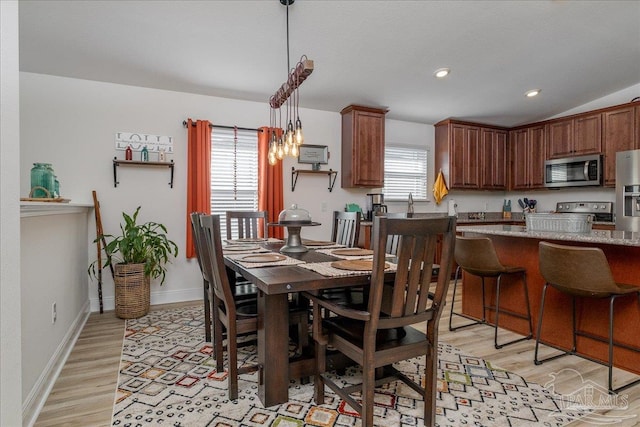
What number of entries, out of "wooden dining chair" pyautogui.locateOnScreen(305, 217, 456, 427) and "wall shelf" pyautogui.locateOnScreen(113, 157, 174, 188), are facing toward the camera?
1

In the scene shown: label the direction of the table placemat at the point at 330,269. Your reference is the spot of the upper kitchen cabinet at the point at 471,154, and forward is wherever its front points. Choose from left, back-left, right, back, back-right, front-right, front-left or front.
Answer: front-right

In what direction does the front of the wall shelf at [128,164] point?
toward the camera

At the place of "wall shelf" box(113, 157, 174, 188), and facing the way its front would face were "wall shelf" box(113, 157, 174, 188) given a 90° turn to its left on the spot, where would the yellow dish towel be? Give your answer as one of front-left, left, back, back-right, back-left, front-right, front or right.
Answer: front

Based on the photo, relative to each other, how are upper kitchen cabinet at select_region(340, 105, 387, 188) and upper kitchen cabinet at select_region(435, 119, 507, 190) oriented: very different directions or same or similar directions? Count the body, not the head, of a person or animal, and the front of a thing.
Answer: same or similar directions

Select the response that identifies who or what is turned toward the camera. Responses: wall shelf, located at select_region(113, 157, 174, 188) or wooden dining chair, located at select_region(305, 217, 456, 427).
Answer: the wall shelf

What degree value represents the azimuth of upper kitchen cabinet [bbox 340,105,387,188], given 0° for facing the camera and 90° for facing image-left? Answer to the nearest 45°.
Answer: approximately 315°

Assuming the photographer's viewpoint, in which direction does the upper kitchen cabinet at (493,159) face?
facing the viewer and to the right of the viewer

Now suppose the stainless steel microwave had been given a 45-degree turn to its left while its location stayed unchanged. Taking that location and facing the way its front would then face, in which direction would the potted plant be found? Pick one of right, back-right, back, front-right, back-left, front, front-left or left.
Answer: front-right

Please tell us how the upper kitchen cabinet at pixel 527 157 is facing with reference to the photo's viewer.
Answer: facing the viewer and to the left of the viewer

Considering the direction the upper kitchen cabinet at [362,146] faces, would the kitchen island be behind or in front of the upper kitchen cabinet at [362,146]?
in front

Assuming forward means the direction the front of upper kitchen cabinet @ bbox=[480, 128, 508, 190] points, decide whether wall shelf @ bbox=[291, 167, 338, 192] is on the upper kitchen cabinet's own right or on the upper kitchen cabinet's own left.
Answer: on the upper kitchen cabinet's own right

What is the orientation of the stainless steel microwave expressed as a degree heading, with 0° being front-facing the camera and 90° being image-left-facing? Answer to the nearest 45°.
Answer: approximately 45°
